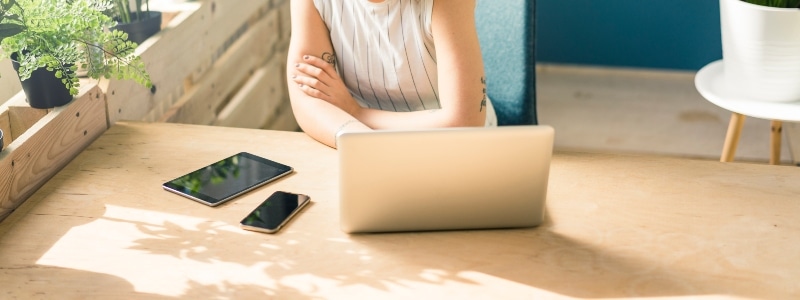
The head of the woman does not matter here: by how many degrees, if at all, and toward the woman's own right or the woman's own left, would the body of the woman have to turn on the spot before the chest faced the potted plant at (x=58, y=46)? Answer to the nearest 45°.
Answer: approximately 45° to the woman's own right

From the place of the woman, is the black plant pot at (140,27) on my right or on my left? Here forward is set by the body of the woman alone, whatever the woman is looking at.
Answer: on my right

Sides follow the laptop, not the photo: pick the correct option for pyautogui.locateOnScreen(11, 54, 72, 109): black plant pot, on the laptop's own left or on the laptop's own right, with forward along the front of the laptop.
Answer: on the laptop's own left

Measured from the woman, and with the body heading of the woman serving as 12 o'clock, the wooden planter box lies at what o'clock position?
The wooden planter box is roughly at 4 o'clock from the woman.

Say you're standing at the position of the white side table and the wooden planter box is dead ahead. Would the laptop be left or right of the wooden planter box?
left

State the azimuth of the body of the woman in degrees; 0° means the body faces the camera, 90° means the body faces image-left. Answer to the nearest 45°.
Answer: approximately 0°

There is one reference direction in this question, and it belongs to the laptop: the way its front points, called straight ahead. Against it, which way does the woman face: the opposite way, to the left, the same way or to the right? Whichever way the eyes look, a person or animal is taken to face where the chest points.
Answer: the opposite way

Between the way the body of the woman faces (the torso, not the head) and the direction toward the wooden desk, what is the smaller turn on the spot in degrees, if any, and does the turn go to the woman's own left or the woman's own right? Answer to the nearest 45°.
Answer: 0° — they already face it

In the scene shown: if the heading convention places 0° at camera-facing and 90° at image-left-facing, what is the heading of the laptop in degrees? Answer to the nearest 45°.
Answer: approximately 180°

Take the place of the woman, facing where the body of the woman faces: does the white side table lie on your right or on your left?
on your left

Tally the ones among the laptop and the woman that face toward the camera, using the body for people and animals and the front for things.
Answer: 1

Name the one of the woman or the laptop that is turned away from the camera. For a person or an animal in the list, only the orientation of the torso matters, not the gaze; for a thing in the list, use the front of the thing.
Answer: the laptop
